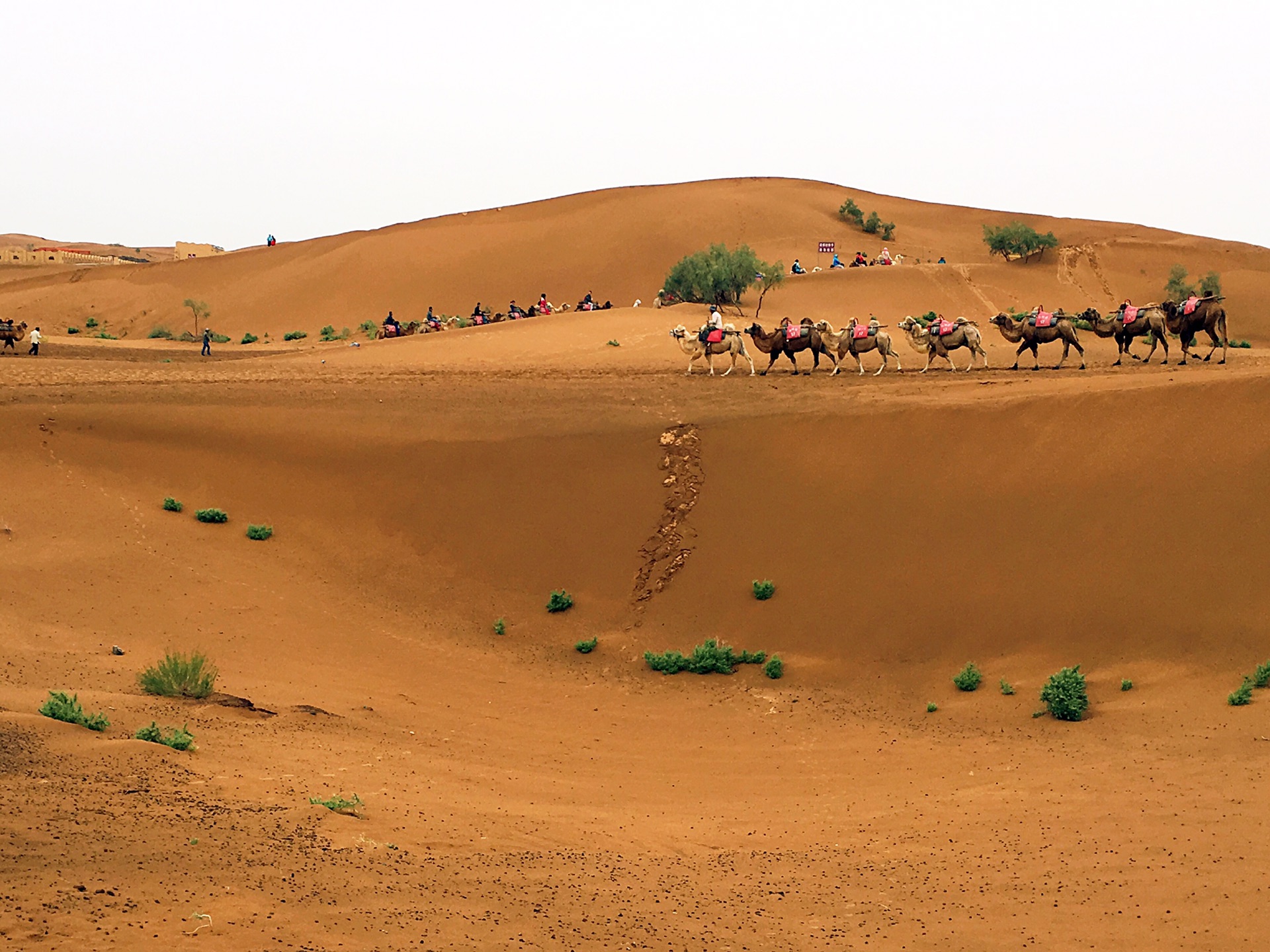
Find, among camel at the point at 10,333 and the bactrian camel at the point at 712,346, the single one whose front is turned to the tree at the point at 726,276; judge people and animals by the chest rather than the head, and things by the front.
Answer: the camel

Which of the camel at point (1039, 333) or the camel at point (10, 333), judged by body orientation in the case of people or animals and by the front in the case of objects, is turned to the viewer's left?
the camel at point (1039, 333)

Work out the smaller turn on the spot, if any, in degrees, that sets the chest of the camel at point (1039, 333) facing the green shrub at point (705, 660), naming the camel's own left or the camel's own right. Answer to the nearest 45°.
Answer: approximately 90° to the camel's own left

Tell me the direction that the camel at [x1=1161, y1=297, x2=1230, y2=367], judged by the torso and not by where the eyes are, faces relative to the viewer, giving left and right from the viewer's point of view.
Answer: facing to the left of the viewer

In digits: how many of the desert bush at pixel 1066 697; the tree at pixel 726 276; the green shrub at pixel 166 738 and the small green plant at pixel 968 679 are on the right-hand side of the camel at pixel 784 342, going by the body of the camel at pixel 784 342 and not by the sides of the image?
1

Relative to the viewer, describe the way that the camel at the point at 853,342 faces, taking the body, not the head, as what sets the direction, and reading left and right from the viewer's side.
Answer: facing to the left of the viewer

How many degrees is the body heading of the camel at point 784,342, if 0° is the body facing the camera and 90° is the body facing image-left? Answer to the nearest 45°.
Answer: approximately 90°

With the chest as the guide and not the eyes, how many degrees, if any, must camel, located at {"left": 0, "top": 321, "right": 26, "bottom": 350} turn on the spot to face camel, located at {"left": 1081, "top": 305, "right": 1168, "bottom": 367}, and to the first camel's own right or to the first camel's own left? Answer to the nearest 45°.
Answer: approximately 45° to the first camel's own right

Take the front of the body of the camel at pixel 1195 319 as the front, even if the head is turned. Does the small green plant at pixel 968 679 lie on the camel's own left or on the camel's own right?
on the camel's own left

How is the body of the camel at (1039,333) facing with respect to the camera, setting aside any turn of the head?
to the viewer's left

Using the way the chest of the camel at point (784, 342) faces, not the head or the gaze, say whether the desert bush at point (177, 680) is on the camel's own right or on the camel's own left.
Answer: on the camel's own left

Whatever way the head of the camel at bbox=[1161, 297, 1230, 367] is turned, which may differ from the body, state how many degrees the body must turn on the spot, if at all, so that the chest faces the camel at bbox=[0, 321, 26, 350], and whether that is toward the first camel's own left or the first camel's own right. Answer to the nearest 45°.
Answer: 0° — it already faces it

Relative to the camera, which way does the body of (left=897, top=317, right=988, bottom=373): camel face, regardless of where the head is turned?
to the viewer's left

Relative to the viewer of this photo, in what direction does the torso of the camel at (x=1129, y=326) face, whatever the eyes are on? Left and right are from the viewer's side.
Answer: facing to the left of the viewer
